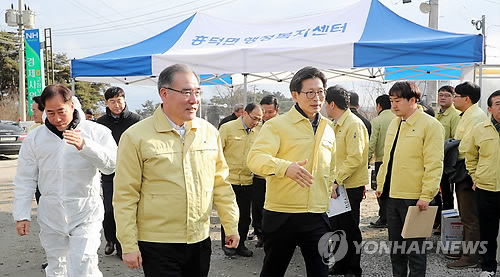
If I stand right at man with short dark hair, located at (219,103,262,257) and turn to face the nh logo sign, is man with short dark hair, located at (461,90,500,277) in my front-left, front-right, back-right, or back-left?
back-right

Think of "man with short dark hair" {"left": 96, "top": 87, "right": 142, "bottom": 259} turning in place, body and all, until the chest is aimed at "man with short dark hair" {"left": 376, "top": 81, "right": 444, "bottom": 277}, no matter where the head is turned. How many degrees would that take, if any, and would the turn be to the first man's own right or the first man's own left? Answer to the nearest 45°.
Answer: approximately 45° to the first man's own left

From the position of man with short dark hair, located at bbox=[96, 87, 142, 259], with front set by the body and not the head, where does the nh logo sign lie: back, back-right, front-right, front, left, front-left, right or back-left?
back

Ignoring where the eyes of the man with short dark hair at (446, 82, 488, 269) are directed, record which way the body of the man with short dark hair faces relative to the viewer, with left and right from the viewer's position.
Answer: facing to the left of the viewer

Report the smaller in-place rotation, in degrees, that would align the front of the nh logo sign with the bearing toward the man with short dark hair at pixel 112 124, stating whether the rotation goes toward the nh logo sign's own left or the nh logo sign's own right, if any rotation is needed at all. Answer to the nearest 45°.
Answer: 0° — it already faces them

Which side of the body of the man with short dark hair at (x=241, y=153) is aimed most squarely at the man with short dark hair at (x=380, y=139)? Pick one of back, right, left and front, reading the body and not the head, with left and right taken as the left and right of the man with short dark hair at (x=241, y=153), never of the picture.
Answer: left

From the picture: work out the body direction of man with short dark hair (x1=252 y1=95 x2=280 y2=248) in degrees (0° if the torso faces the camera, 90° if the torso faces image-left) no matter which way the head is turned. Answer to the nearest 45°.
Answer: approximately 45°

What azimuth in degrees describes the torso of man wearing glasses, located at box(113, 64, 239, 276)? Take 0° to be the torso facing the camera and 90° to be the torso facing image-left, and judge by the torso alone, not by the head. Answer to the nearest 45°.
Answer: approximately 315°

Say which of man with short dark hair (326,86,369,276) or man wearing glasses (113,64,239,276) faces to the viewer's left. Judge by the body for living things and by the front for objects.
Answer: the man with short dark hair

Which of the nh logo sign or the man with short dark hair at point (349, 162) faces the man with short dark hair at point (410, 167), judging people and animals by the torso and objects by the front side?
the nh logo sign
